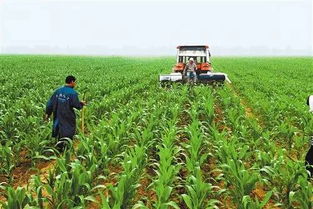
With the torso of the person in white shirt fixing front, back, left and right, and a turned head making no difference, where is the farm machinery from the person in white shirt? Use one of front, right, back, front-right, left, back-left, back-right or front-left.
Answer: back

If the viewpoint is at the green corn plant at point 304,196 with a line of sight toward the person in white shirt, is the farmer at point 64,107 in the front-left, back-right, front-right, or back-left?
front-left

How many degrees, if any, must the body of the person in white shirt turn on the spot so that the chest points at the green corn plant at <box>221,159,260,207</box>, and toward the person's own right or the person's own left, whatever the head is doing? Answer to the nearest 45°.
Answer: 0° — they already face it

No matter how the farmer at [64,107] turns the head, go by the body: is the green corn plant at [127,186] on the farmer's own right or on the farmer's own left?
on the farmer's own right

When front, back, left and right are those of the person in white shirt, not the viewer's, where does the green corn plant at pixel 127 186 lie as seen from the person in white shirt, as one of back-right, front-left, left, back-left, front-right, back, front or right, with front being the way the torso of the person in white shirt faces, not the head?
front

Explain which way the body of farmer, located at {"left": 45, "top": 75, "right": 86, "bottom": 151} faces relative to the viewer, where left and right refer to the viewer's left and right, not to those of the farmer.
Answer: facing away from the viewer and to the right of the viewer

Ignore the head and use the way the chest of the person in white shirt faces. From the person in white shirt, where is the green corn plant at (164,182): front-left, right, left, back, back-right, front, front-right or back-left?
front

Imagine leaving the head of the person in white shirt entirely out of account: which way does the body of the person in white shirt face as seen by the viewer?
toward the camera

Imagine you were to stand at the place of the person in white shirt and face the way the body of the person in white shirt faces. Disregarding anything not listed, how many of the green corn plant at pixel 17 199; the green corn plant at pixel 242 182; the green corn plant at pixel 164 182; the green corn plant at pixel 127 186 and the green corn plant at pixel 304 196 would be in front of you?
5
